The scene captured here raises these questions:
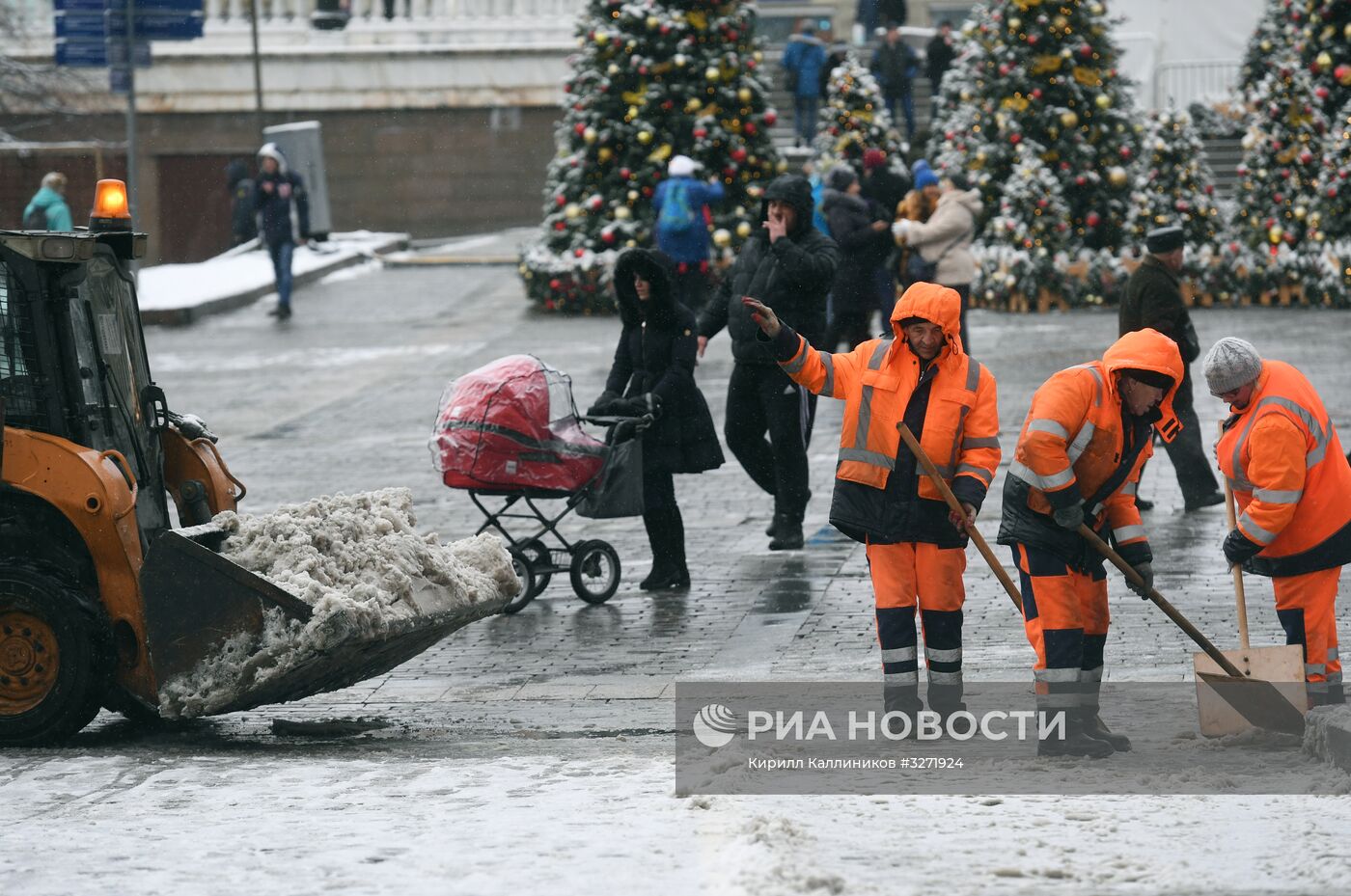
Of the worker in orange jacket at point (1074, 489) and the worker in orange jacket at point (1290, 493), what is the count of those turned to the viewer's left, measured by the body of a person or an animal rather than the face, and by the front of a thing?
1

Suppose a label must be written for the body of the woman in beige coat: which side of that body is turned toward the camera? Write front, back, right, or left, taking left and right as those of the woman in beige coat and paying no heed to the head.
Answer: left

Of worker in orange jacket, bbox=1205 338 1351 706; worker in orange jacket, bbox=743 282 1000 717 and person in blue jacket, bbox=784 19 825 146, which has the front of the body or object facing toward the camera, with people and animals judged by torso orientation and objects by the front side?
worker in orange jacket, bbox=743 282 1000 717

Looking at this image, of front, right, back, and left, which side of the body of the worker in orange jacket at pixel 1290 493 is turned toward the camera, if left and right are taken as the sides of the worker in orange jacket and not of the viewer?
left

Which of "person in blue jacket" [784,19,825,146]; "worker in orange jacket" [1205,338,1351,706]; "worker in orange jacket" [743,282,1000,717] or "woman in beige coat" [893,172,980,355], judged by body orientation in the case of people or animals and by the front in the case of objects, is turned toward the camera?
"worker in orange jacket" [743,282,1000,717]

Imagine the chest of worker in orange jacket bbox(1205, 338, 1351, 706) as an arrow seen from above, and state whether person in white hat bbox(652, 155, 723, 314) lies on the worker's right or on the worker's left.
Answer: on the worker's right

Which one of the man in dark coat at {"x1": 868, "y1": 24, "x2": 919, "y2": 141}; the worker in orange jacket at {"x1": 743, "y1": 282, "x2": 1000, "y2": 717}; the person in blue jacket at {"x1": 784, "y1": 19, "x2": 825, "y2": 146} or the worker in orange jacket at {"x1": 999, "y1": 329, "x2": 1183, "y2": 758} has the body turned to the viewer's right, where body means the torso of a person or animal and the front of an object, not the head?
the worker in orange jacket at {"x1": 999, "y1": 329, "x2": 1183, "y2": 758}

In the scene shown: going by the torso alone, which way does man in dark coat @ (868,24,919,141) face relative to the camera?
toward the camera

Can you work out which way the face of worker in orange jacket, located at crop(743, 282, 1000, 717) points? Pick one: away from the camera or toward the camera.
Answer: toward the camera

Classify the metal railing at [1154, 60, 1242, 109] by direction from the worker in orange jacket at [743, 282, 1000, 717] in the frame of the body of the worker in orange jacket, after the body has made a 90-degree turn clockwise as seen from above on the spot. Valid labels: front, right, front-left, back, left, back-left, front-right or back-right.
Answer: right

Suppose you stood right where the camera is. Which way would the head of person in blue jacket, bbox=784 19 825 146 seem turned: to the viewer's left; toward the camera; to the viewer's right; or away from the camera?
away from the camera

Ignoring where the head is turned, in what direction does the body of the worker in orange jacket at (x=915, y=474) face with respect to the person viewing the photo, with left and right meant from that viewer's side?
facing the viewer

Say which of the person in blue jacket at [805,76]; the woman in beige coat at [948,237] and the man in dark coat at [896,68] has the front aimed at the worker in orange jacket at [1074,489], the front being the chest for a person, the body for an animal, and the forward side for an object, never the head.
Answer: the man in dark coat

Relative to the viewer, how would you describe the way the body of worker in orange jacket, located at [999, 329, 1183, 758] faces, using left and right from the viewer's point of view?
facing to the right of the viewer

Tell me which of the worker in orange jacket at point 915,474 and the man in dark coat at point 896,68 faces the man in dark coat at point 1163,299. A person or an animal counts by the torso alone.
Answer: the man in dark coat at point 896,68
